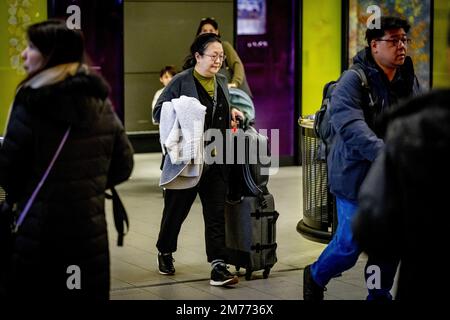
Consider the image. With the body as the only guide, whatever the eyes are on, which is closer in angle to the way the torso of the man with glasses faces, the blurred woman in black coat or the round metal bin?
the blurred woman in black coat

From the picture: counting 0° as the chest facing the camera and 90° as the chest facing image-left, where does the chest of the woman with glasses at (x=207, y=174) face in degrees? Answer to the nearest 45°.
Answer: approximately 315°

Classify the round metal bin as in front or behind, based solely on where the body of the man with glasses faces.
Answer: behind

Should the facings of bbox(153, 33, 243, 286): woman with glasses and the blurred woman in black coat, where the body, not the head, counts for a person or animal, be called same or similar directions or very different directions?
very different directions

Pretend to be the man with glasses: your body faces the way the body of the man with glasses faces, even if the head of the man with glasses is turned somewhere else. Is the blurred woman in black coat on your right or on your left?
on your right

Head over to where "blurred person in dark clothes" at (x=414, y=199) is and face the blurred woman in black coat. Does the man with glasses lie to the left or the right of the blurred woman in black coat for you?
right

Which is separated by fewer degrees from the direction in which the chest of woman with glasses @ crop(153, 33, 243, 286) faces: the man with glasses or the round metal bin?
the man with glasses
